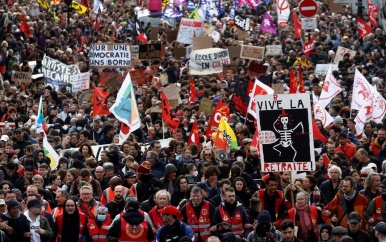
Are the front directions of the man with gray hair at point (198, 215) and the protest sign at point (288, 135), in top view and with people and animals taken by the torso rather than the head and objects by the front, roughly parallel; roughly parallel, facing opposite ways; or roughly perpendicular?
roughly parallel

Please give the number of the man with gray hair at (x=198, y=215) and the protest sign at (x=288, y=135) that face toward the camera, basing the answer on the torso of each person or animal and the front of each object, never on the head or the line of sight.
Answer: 2

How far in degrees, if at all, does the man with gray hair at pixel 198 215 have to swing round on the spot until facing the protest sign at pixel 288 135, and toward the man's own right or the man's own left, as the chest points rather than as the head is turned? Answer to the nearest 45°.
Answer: approximately 135° to the man's own left

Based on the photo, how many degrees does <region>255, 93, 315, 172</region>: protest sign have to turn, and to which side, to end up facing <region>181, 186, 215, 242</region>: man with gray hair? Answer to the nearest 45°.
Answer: approximately 45° to its right

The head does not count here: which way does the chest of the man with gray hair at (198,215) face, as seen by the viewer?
toward the camera

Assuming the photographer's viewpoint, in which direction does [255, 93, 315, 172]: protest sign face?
facing the viewer
